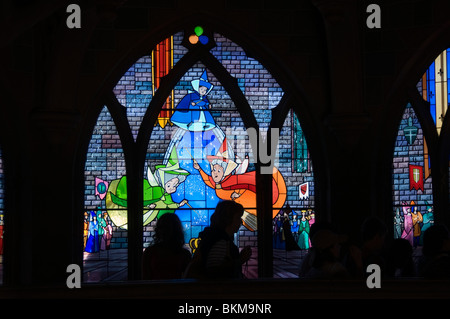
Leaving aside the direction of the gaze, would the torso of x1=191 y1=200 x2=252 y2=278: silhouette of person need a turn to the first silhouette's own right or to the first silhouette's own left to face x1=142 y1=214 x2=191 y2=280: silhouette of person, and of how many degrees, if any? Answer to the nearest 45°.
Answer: approximately 135° to the first silhouette's own left

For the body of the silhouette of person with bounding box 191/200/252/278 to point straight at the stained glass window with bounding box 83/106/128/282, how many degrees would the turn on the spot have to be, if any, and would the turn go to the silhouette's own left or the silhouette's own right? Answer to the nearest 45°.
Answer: approximately 90° to the silhouette's own left

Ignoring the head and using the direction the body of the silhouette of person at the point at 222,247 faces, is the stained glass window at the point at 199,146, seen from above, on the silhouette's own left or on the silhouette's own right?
on the silhouette's own left
